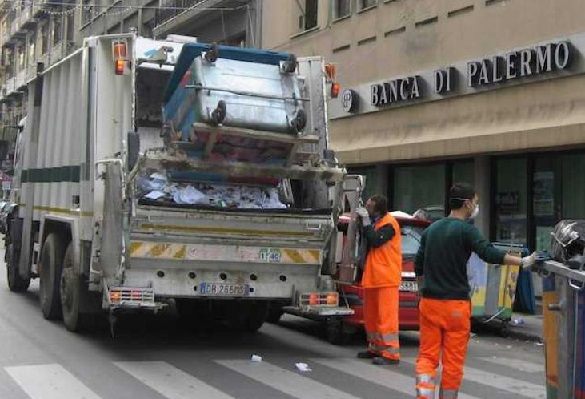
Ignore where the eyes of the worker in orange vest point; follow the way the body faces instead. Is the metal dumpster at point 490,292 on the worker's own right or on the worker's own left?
on the worker's own right

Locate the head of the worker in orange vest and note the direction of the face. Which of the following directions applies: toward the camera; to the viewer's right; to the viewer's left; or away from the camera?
to the viewer's left

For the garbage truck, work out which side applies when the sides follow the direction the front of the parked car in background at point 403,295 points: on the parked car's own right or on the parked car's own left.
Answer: on the parked car's own left

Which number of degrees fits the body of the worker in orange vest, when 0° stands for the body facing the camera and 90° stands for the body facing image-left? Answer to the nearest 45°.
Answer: approximately 90°

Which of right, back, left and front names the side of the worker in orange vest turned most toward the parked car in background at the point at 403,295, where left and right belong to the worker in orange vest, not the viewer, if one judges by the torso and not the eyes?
right

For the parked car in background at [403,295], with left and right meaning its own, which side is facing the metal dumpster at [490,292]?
right

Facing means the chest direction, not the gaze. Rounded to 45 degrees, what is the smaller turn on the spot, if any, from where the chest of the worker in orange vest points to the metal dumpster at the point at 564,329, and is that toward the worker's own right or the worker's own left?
approximately 90° to the worker's own left

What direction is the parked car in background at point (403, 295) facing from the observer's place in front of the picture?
facing away from the viewer and to the left of the viewer
